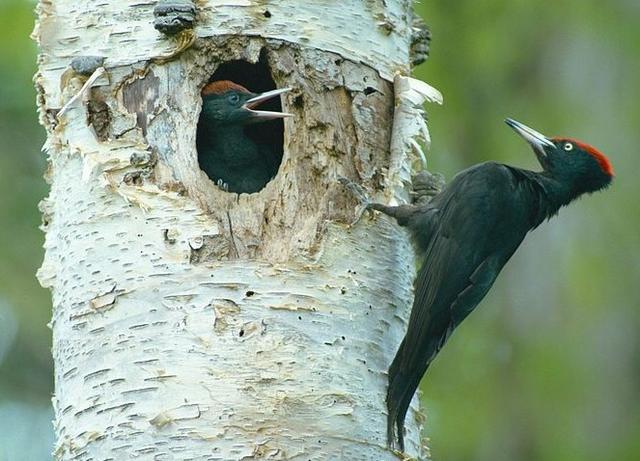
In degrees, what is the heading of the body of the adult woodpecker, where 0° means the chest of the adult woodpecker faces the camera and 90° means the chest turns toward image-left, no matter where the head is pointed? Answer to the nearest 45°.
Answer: approximately 90°

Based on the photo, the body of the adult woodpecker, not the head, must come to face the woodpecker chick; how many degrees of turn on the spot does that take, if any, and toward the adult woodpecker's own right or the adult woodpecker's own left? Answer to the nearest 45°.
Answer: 0° — it already faces it
